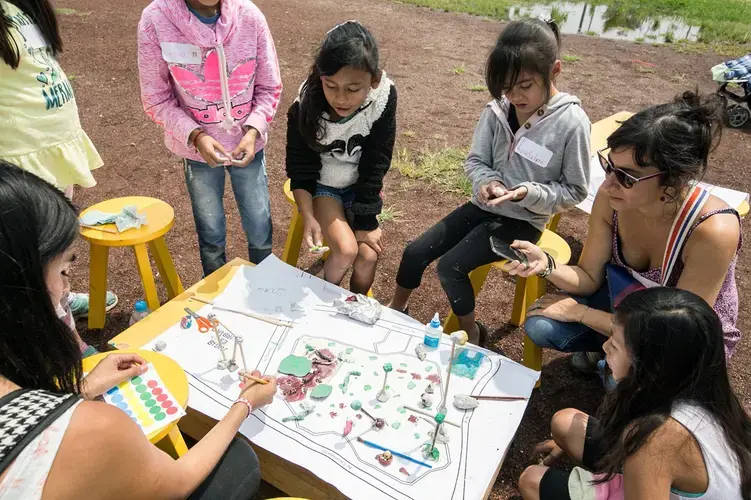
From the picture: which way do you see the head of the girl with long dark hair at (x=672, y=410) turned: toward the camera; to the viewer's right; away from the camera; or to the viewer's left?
to the viewer's left

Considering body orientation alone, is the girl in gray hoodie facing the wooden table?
yes

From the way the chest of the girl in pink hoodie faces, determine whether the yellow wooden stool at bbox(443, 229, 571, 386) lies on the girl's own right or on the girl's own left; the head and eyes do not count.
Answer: on the girl's own left

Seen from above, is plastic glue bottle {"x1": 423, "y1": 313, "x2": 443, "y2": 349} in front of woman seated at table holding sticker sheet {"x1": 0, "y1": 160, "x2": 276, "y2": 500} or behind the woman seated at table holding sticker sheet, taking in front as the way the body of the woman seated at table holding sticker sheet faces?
in front

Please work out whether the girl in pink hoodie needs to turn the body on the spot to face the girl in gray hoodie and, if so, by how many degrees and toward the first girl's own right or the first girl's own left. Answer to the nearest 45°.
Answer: approximately 90° to the first girl's own left

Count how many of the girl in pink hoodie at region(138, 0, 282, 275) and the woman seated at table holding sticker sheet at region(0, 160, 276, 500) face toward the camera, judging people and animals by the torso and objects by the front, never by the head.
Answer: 1

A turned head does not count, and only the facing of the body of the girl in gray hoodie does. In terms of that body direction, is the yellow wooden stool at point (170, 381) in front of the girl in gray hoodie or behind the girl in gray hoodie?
in front

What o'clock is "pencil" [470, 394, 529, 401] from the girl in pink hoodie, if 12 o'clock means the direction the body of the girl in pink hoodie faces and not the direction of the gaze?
The pencil is roughly at 11 o'clock from the girl in pink hoodie.
